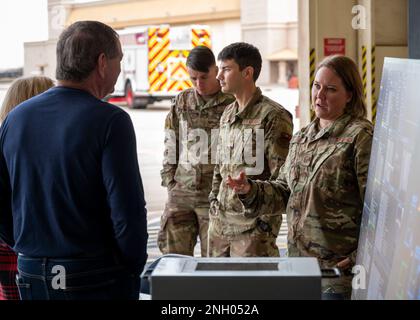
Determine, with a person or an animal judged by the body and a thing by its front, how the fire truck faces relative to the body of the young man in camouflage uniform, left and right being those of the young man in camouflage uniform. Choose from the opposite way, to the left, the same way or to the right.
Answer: to the right

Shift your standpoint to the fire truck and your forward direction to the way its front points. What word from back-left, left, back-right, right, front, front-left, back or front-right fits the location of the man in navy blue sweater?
back-left

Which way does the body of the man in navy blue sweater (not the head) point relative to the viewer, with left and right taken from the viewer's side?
facing away from the viewer and to the right of the viewer

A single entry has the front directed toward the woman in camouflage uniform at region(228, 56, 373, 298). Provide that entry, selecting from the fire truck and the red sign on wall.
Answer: the red sign on wall

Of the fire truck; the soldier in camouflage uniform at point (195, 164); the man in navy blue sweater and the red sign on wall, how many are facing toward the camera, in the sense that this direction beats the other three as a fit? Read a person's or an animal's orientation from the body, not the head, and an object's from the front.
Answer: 2

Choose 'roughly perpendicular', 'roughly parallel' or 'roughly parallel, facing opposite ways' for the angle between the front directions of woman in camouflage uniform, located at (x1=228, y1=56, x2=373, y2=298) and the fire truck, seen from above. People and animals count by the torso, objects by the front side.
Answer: roughly perpendicular

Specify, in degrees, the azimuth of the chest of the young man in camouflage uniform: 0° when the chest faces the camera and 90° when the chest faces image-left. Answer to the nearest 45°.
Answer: approximately 45°

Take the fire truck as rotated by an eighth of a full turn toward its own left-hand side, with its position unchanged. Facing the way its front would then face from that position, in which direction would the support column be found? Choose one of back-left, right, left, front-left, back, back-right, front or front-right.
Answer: left

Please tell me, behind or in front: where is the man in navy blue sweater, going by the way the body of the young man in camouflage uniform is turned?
in front
